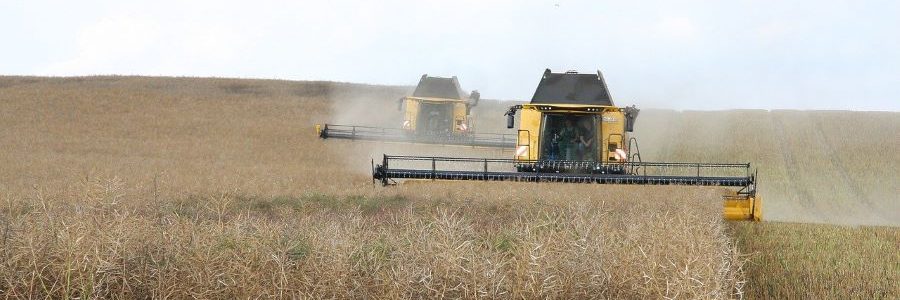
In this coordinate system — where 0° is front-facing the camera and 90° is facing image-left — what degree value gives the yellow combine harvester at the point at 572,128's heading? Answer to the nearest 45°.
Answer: approximately 0°

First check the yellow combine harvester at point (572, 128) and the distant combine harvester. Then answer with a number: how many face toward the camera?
2

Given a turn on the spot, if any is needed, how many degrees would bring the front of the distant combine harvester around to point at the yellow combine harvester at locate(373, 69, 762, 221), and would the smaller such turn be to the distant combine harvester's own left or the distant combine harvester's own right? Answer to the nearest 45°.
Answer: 0° — it already faces it

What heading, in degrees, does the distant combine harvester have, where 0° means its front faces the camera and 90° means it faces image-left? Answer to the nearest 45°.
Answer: approximately 0°

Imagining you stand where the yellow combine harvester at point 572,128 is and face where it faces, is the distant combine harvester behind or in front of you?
behind
